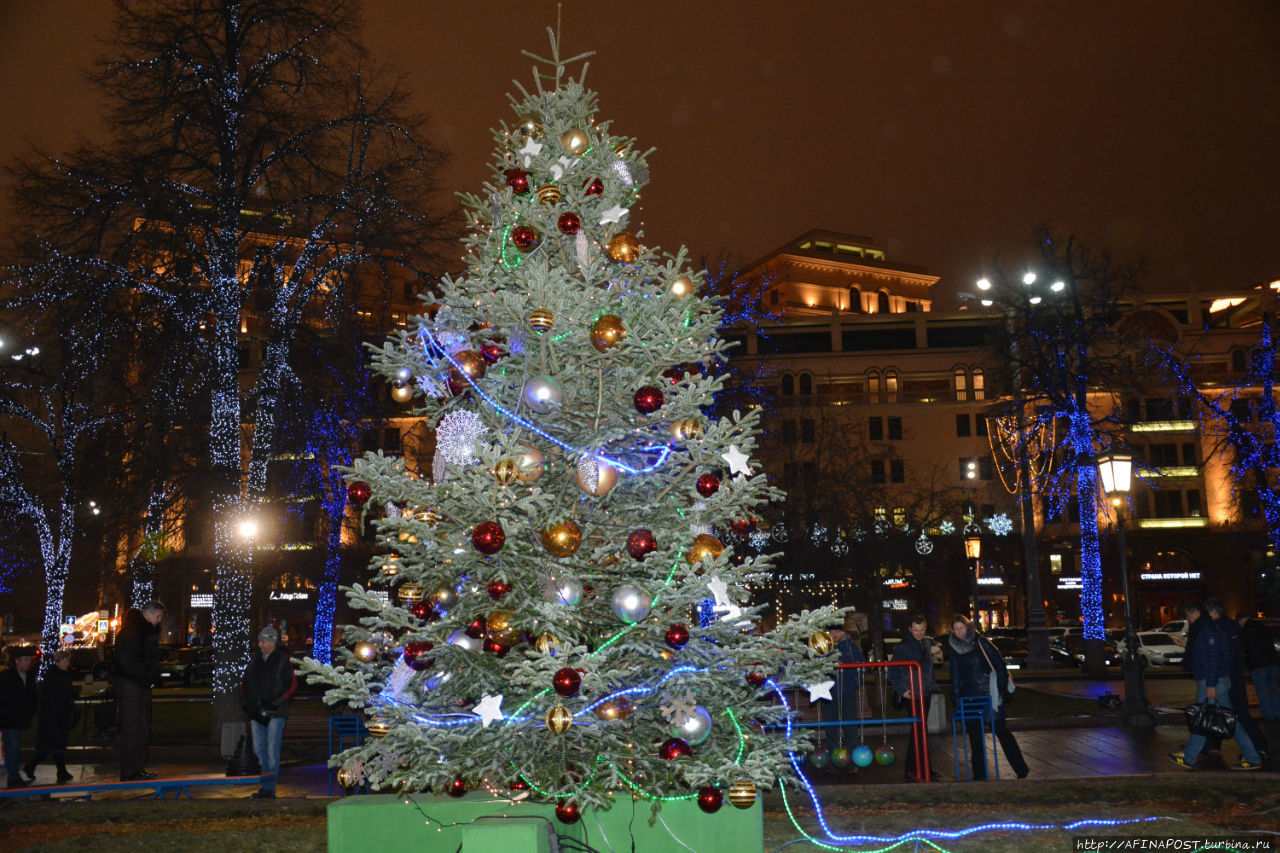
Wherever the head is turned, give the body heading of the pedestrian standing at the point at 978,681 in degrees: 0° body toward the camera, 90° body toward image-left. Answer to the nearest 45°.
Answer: approximately 45°

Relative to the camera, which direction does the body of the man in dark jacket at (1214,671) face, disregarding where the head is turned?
to the viewer's left

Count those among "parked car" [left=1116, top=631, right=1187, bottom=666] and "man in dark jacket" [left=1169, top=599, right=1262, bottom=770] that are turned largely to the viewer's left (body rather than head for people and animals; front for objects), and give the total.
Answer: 1

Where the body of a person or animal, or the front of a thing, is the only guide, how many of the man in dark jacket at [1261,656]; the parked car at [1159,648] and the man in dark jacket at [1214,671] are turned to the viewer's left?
2

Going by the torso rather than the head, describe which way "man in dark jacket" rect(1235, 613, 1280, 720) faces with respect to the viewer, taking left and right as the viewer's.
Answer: facing to the left of the viewer

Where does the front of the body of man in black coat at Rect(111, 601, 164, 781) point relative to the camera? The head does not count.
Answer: to the viewer's right

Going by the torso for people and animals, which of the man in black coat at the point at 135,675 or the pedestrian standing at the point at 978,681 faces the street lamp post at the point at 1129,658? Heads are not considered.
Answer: the man in black coat

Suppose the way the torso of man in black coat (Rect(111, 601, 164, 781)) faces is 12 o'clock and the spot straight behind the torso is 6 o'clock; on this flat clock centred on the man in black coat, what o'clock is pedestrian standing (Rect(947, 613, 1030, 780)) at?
The pedestrian standing is roughly at 1 o'clock from the man in black coat.

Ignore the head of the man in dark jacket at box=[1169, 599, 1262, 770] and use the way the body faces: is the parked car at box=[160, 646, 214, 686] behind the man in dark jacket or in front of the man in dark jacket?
in front
